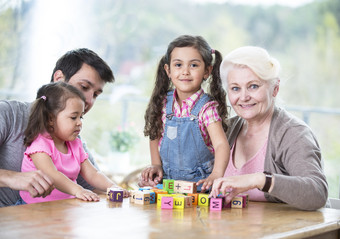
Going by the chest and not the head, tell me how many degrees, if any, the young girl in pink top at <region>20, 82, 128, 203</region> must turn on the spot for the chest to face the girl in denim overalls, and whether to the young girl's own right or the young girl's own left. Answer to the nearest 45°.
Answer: approximately 45° to the young girl's own left

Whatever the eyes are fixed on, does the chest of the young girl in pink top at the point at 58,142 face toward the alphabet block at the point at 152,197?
yes

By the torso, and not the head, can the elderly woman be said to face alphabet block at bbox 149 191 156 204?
yes

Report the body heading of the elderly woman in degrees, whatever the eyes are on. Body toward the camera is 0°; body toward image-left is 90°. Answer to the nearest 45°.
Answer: approximately 45°

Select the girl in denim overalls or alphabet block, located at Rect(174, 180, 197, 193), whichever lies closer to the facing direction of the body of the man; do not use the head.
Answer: the alphabet block

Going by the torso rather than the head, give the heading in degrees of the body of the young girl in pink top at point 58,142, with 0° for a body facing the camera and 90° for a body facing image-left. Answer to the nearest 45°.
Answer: approximately 315°

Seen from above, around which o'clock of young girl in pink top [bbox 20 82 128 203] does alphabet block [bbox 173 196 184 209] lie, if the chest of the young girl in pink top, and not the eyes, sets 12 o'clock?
The alphabet block is roughly at 12 o'clock from the young girl in pink top.

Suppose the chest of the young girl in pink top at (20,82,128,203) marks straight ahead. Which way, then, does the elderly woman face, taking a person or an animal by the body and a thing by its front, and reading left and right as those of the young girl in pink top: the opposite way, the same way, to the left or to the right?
to the right
